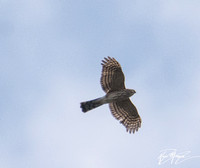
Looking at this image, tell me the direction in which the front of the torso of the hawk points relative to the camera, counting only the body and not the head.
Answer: to the viewer's right
